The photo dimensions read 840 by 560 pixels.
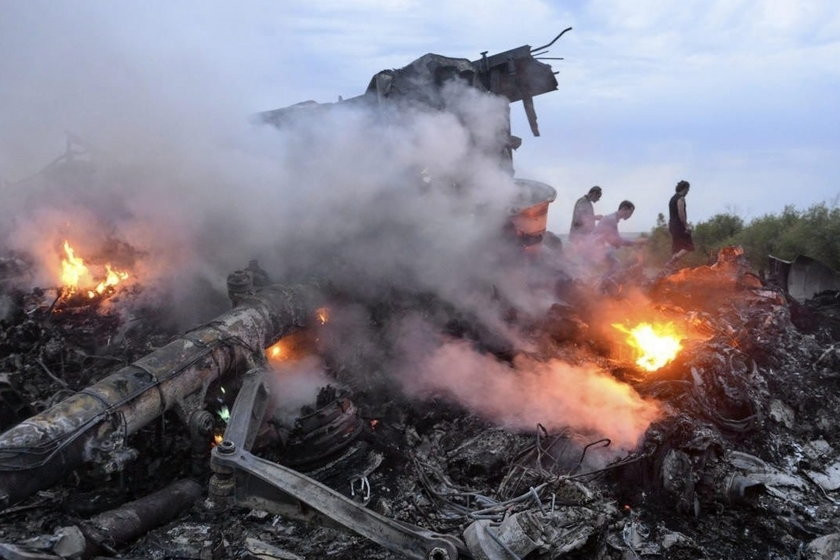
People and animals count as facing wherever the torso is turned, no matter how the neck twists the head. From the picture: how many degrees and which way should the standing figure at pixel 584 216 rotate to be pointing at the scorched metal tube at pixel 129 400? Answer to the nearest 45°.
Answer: approximately 135° to its right

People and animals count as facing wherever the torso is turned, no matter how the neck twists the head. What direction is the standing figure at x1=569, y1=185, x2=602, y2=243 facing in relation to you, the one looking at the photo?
facing to the right of the viewer
